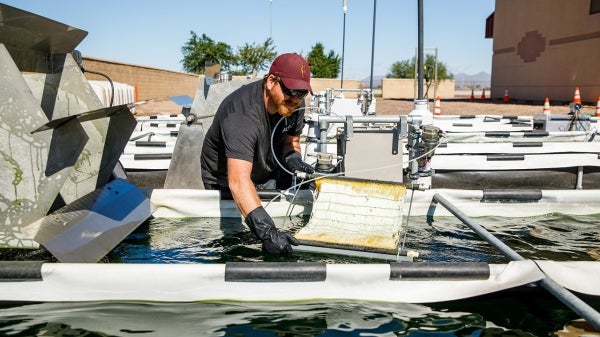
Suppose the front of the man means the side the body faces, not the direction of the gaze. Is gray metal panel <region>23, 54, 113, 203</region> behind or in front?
behind

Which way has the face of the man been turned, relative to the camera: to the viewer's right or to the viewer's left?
to the viewer's right

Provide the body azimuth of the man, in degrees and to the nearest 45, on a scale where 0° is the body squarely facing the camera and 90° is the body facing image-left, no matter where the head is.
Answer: approximately 315°

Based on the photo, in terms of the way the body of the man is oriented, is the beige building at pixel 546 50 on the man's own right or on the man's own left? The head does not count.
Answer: on the man's own left

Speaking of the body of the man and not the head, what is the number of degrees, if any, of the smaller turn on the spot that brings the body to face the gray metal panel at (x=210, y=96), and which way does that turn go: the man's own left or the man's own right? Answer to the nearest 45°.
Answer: approximately 135° to the man's own left

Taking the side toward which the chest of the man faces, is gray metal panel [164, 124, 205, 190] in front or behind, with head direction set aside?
behind

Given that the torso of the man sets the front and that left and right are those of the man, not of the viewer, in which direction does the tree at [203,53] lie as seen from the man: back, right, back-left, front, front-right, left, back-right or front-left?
back-left
